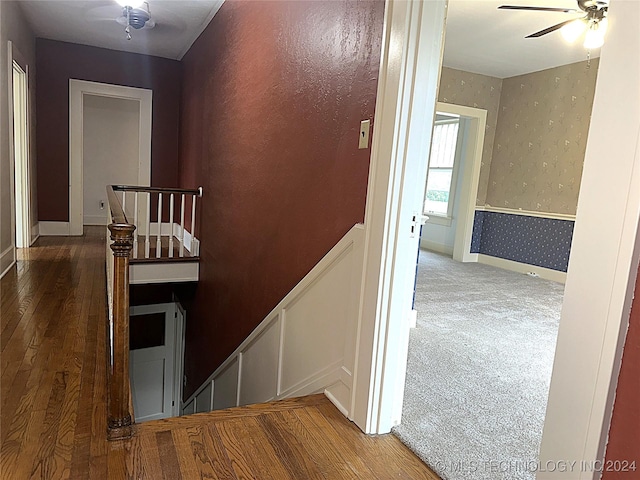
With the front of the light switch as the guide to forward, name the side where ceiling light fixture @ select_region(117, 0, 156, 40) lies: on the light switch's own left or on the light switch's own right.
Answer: on the light switch's own right

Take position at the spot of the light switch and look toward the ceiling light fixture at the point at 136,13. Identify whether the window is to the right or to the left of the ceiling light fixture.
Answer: right

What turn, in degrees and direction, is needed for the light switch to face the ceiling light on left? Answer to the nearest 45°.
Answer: approximately 90° to its right

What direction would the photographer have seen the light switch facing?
facing the viewer and to the left of the viewer

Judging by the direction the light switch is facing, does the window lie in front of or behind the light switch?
behind

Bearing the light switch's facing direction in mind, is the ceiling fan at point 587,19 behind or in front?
behind

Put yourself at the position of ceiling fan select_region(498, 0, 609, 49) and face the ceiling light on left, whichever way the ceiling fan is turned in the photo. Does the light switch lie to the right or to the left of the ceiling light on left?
left
